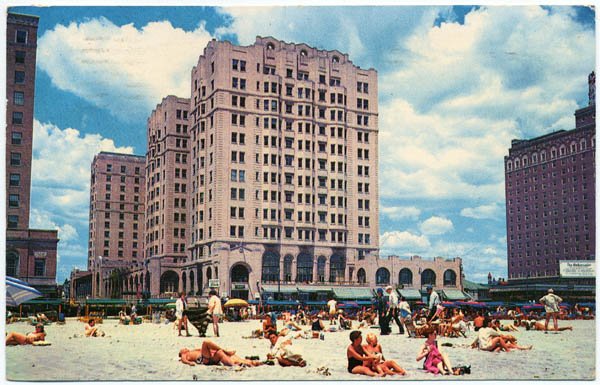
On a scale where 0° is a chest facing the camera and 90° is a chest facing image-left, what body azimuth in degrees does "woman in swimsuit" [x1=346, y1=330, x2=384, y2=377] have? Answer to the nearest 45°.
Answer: approximately 315°

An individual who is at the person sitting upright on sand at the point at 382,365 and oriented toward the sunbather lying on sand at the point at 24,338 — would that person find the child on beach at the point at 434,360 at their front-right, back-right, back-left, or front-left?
back-right
